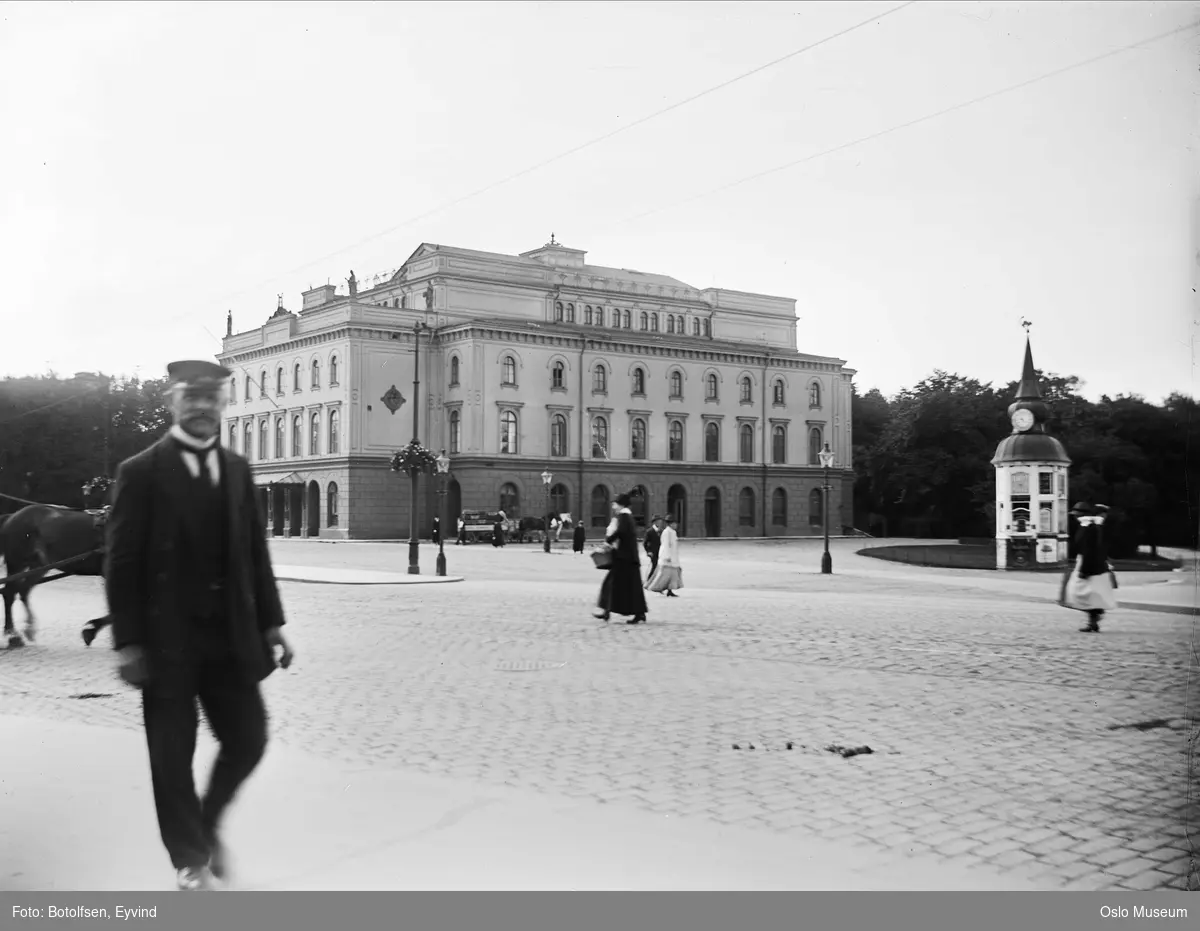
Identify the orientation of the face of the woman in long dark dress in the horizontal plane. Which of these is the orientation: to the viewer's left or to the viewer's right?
to the viewer's left

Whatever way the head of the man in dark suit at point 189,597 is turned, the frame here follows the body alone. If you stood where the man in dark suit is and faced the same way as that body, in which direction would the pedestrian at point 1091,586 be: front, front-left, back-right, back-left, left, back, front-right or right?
back-left

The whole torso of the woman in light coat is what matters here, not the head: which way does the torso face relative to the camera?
to the viewer's right

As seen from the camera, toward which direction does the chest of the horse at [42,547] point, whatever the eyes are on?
to the viewer's right

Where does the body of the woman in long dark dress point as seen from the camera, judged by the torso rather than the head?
to the viewer's left

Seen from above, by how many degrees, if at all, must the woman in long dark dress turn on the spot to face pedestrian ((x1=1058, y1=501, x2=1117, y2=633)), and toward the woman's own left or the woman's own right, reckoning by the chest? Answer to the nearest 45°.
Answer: approximately 180°

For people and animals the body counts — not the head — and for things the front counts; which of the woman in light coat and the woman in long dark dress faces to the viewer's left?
the woman in long dark dress
